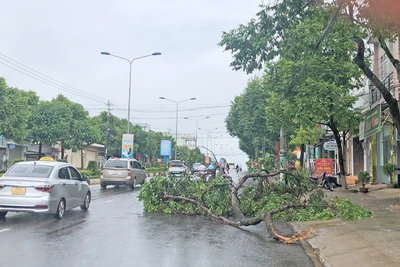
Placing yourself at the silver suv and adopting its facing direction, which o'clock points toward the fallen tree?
The fallen tree is roughly at 4 o'clock from the silver suv.

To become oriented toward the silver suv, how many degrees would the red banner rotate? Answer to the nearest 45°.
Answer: approximately 45° to its right

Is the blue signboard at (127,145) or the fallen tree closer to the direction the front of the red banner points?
the fallen tree

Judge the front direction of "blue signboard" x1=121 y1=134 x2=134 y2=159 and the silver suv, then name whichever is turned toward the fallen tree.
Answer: the blue signboard

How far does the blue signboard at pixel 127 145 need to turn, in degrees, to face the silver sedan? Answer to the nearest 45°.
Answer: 0° — it already faces it

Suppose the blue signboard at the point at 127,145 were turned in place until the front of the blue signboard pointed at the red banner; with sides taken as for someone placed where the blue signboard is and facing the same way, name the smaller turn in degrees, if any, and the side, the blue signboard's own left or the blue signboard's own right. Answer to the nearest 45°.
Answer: approximately 45° to the blue signboard's own left

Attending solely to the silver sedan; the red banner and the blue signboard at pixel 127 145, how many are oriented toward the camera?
2

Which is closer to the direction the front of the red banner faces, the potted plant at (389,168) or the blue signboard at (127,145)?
the potted plant

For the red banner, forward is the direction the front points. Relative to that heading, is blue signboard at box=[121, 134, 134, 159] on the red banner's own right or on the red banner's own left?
on the red banner's own right

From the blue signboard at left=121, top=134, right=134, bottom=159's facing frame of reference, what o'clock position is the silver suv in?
The silver suv is roughly at 12 o'clock from the blue signboard.
